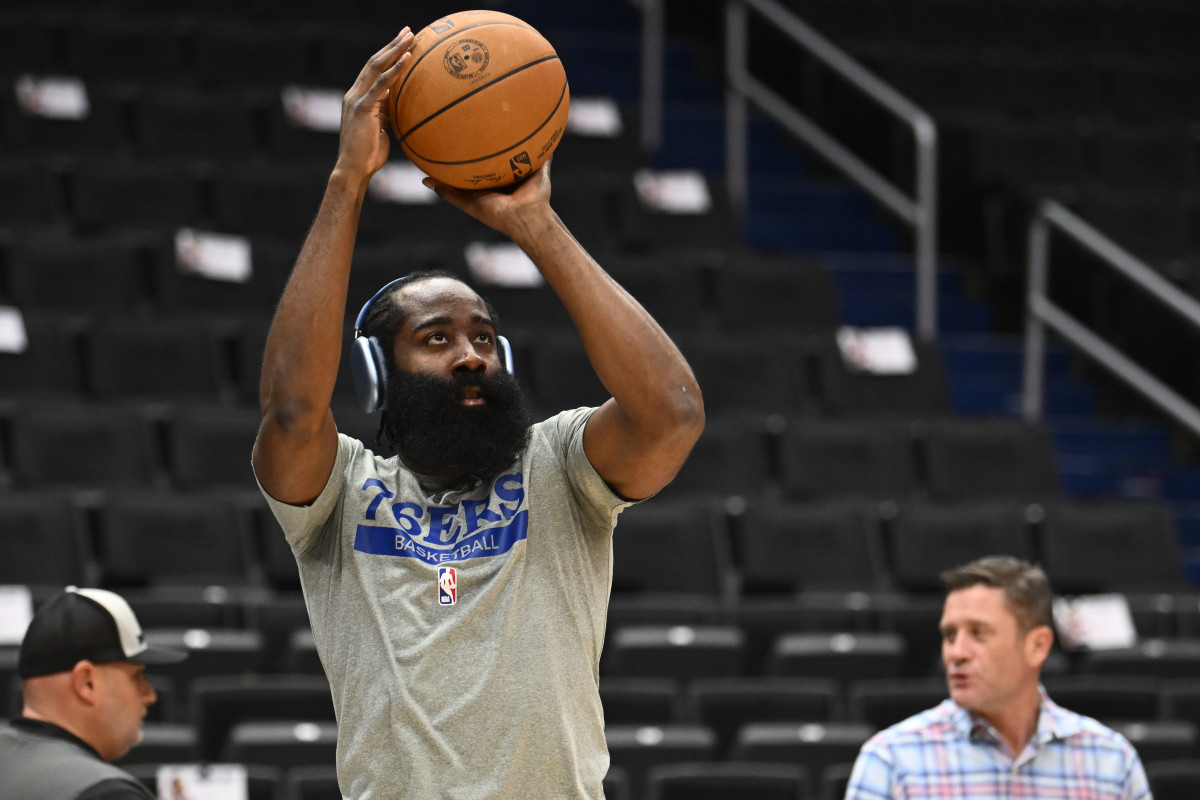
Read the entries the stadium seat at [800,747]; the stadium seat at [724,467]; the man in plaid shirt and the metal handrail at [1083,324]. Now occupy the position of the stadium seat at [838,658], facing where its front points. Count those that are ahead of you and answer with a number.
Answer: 2

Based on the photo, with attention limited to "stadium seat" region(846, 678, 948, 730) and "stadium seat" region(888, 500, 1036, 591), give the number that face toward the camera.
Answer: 2

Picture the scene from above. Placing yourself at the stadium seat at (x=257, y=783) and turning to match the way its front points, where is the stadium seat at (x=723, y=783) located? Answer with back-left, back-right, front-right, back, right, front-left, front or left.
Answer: left

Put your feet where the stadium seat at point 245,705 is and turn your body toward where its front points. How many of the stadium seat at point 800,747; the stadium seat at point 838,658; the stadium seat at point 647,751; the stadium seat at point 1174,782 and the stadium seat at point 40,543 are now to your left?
4

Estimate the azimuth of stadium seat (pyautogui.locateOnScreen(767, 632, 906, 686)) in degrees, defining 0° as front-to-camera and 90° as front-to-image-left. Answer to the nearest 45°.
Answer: approximately 0°

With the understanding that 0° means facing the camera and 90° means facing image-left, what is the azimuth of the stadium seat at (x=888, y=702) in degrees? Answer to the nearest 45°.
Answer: approximately 0°

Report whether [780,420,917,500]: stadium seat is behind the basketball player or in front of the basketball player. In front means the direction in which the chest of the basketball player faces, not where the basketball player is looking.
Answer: behind

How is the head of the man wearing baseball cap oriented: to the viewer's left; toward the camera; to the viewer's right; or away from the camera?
to the viewer's right

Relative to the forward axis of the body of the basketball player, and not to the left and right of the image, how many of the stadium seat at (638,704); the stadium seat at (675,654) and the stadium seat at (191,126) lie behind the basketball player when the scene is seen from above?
3

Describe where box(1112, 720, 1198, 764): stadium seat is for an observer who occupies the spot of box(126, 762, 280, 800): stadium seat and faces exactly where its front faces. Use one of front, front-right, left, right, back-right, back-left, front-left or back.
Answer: left

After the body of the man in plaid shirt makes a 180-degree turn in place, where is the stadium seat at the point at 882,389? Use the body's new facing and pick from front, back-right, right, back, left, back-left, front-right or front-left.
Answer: front-left

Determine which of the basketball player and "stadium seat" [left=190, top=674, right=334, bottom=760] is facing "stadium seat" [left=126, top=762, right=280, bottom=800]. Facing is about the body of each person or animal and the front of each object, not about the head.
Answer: "stadium seat" [left=190, top=674, right=334, bottom=760]

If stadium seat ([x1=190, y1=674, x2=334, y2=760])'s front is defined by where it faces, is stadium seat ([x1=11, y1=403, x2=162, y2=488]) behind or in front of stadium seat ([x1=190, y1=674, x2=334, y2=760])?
behind

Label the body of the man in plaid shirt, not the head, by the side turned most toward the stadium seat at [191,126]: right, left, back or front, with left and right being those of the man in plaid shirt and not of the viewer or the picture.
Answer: back

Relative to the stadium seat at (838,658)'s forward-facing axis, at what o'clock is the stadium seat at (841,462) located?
the stadium seat at (841,462) is roughly at 6 o'clock from the stadium seat at (838,658).
